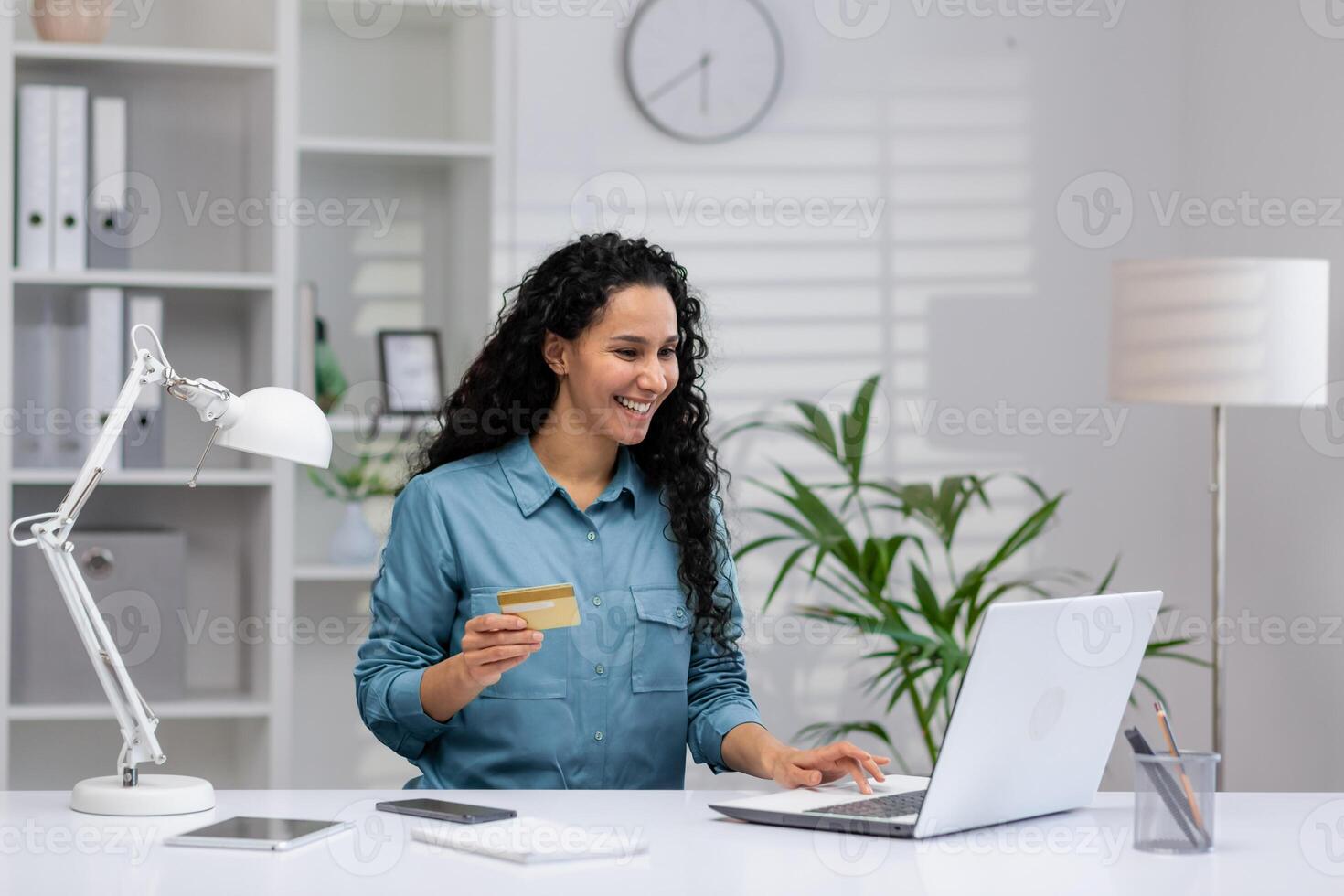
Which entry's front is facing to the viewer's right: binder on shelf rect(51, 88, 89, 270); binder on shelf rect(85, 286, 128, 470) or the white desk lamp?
the white desk lamp

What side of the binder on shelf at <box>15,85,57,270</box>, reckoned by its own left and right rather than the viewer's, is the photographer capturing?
front

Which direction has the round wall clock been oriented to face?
toward the camera

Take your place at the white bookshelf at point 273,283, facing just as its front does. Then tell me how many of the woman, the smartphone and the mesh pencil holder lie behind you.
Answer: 0

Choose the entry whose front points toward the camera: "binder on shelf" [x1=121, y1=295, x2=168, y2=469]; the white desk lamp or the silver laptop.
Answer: the binder on shelf

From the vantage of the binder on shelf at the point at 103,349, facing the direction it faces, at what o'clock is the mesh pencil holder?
The mesh pencil holder is roughly at 11 o'clock from the binder on shelf.

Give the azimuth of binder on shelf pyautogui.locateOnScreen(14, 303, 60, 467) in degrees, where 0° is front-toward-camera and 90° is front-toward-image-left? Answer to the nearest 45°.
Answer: approximately 0°

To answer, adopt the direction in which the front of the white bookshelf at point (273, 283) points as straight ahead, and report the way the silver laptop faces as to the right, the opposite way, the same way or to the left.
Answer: the opposite way

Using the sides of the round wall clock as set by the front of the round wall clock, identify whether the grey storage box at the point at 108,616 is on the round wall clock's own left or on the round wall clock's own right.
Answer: on the round wall clock's own right

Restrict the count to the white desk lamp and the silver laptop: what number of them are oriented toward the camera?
0

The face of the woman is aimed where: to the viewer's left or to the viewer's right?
to the viewer's right

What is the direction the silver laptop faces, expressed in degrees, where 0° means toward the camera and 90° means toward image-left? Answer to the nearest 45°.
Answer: approximately 135°

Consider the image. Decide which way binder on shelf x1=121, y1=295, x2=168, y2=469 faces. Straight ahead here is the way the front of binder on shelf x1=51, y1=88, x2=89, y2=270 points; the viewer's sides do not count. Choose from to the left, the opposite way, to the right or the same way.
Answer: the same way

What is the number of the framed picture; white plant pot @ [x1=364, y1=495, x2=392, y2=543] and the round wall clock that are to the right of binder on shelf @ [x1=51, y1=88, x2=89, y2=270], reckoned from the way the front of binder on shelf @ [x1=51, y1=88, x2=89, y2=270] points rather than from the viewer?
0

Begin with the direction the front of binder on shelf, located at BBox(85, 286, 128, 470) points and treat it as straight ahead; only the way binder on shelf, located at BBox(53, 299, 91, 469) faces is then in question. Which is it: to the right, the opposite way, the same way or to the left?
the same way

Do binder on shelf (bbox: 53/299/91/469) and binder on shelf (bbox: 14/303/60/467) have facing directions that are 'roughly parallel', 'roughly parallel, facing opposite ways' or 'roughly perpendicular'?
roughly parallel

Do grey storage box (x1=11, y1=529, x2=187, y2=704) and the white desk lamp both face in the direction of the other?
no
